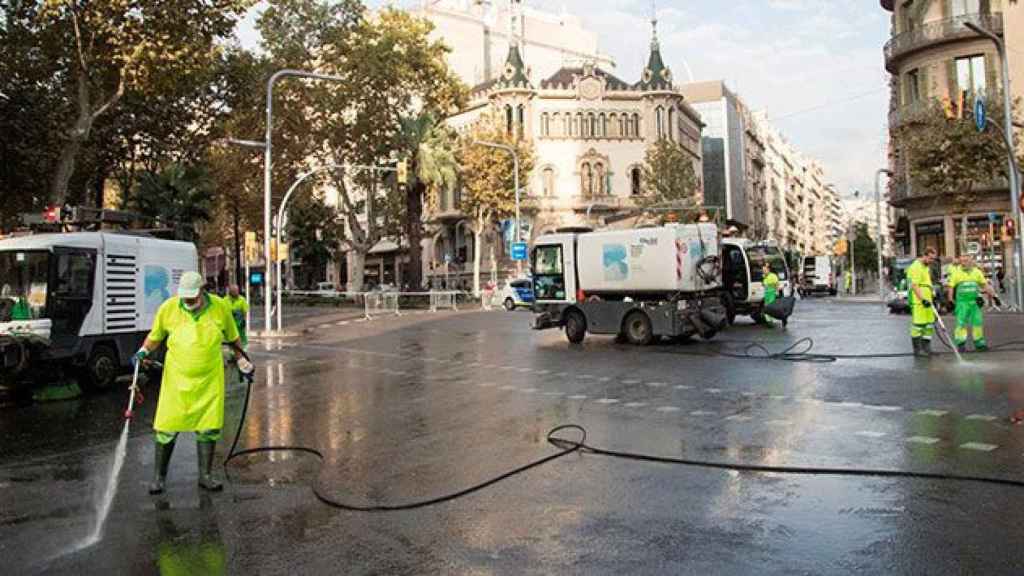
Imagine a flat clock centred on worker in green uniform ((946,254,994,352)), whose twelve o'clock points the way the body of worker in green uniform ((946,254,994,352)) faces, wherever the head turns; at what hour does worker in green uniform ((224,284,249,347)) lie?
worker in green uniform ((224,284,249,347)) is roughly at 2 o'clock from worker in green uniform ((946,254,994,352)).

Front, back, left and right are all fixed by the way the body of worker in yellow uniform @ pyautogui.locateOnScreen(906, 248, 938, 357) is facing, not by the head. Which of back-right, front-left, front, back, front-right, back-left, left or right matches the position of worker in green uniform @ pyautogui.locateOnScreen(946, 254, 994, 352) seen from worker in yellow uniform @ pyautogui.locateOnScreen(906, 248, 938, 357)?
front-left

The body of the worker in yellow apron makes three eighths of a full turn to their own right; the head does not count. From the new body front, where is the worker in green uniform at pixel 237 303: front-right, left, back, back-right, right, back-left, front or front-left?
front-right

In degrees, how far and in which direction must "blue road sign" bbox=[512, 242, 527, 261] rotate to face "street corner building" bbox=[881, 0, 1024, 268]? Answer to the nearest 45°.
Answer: approximately 90° to its left

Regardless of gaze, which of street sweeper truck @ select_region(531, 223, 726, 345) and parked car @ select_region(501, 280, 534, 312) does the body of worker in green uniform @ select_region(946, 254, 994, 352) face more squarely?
the street sweeper truck
